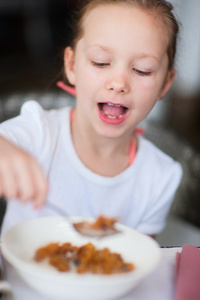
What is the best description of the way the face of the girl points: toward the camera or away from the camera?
toward the camera

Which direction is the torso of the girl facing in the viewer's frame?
toward the camera

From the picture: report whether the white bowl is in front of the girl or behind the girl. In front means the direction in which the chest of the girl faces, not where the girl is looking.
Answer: in front
